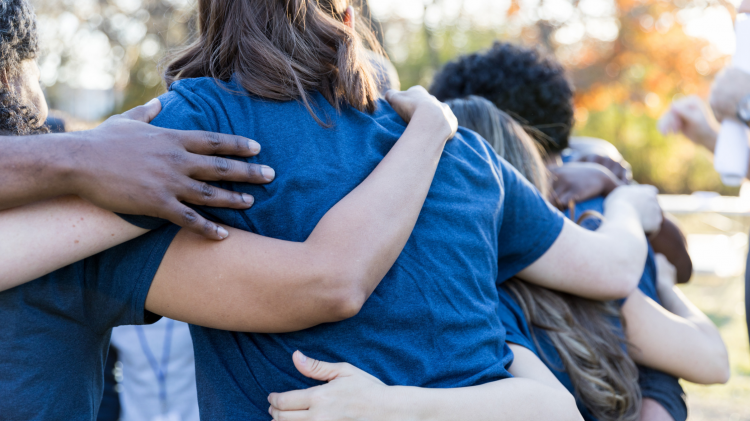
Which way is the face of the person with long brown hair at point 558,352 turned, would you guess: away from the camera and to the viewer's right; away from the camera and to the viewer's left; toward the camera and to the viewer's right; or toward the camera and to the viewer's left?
away from the camera and to the viewer's left

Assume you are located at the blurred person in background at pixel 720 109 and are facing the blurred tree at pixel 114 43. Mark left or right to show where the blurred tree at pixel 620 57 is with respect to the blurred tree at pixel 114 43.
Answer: right

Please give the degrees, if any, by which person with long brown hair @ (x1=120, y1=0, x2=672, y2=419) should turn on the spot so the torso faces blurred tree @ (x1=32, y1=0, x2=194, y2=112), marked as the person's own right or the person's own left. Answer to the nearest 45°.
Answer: approximately 45° to the person's own left

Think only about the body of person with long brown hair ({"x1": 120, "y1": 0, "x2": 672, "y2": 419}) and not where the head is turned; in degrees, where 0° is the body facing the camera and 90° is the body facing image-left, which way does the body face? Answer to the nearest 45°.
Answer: approximately 180°

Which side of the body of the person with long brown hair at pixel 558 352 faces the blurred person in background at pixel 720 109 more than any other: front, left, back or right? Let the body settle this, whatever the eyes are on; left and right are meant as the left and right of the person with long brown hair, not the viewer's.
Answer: right

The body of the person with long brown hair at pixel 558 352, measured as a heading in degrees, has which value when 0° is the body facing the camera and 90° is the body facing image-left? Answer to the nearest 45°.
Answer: approximately 135°

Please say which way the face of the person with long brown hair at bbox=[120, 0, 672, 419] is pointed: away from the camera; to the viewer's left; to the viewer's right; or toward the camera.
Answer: away from the camera

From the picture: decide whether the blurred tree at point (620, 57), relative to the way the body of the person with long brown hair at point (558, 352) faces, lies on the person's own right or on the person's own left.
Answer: on the person's own right
